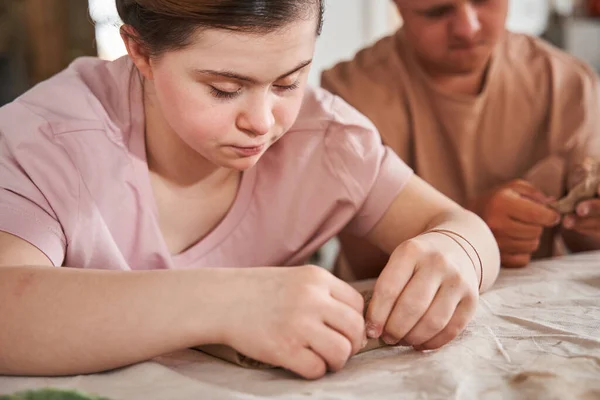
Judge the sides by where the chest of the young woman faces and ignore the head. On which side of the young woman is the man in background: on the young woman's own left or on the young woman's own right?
on the young woman's own left

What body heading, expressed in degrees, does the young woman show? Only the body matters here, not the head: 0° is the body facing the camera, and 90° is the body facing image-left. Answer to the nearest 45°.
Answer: approximately 315°
